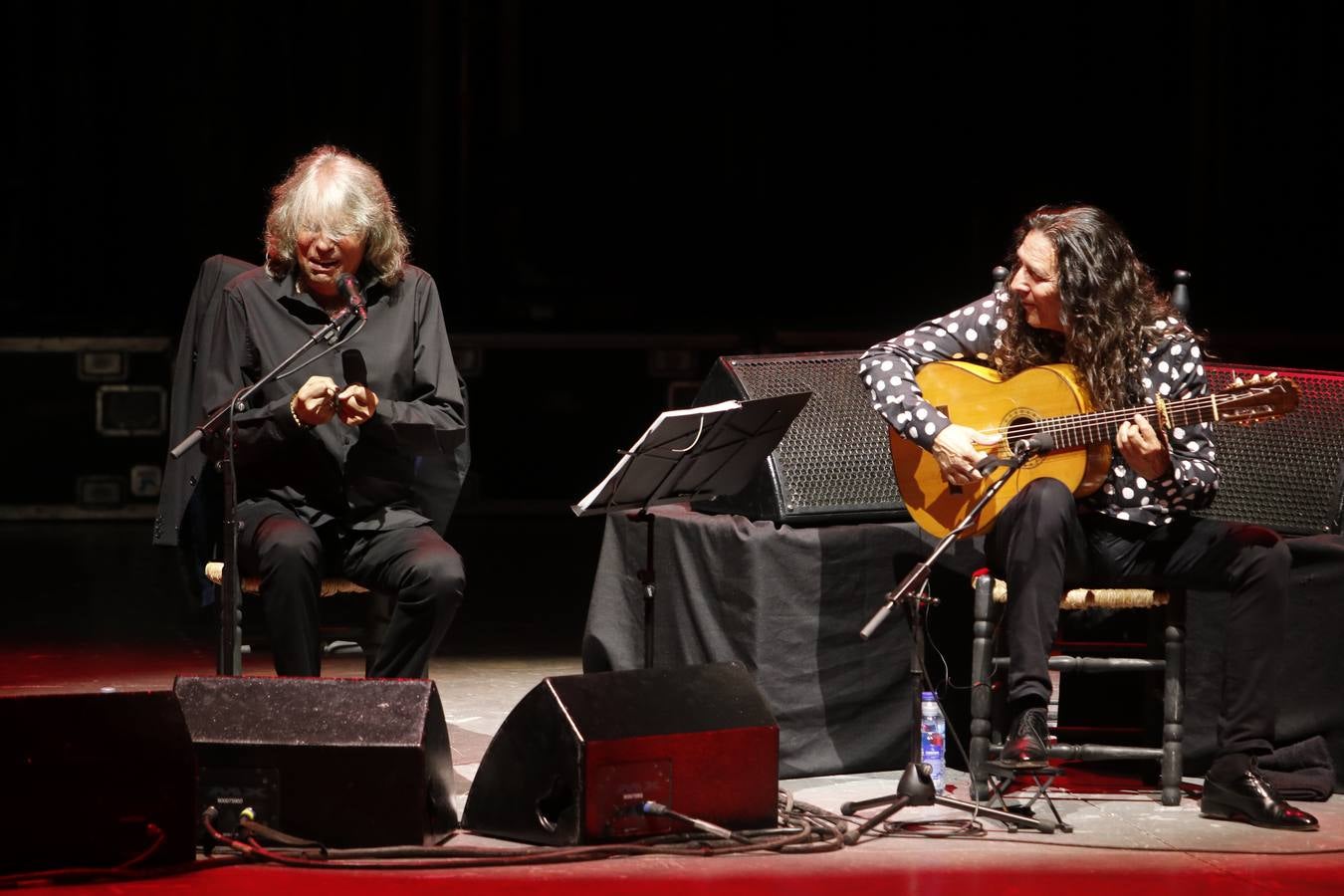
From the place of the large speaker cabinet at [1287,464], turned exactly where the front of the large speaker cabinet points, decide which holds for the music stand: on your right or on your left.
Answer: on your right

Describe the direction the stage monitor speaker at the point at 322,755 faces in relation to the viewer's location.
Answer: facing away from the viewer

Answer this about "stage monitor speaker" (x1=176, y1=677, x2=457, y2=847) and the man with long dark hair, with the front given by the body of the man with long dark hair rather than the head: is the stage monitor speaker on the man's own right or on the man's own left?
on the man's own right

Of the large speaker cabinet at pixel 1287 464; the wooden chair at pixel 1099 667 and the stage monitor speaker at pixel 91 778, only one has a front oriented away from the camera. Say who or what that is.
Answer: the stage monitor speaker

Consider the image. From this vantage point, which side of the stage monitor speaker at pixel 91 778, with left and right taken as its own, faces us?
back

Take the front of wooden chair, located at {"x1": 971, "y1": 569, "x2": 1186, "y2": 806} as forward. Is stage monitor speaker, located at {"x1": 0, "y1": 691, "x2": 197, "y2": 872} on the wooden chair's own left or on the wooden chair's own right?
on the wooden chair's own right

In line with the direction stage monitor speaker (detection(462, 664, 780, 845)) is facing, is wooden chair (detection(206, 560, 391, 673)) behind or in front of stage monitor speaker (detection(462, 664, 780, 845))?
in front

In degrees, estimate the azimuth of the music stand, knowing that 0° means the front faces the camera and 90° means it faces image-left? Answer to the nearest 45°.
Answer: approximately 135°

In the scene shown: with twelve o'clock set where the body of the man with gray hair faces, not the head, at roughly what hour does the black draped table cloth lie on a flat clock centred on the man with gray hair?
The black draped table cloth is roughly at 9 o'clock from the man with gray hair.

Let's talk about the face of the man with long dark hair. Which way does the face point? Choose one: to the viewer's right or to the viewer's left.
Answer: to the viewer's left
